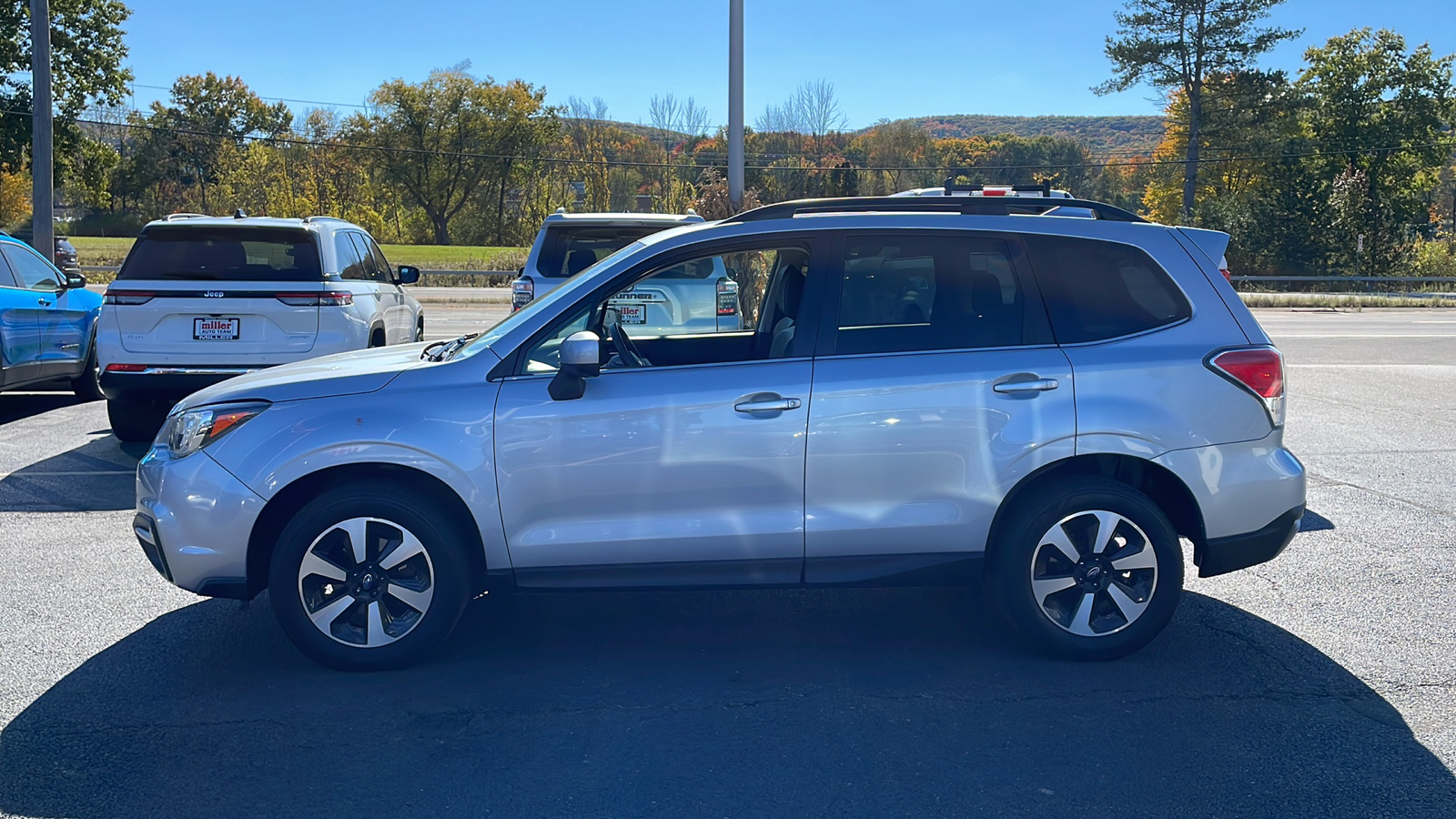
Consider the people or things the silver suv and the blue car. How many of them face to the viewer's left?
1

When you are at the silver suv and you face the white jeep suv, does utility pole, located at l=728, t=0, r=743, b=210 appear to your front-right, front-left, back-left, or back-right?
front-right

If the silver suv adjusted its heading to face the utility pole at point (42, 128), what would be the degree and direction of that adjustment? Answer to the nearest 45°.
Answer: approximately 45° to its right

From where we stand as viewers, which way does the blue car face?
facing away from the viewer and to the right of the viewer

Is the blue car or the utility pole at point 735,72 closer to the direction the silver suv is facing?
the blue car

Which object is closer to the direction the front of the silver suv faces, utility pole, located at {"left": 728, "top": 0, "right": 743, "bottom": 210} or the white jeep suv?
the white jeep suv

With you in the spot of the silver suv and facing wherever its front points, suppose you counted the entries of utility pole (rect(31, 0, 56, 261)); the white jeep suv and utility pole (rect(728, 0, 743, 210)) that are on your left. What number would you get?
0

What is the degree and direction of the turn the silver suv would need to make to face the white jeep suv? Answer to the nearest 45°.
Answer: approximately 45° to its right

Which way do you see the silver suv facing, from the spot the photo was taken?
facing to the left of the viewer

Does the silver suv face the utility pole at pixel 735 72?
no
